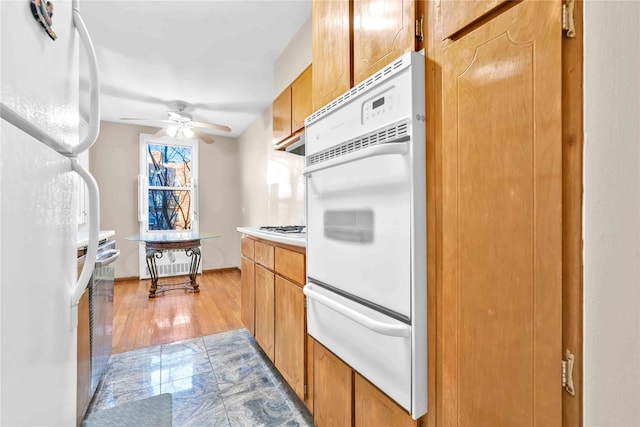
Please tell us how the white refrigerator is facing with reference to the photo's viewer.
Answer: facing to the right of the viewer

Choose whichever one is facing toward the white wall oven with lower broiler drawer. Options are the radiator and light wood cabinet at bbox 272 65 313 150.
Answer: the radiator

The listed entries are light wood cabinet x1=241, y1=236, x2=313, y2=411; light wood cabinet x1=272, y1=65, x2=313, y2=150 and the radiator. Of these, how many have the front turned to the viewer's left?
2

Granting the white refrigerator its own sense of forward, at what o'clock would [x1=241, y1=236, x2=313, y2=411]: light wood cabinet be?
The light wood cabinet is roughly at 11 o'clock from the white refrigerator.

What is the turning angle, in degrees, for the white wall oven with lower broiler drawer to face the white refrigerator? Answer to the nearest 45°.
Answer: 0° — it already faces it

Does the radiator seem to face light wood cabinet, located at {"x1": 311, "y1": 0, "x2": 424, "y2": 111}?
yes

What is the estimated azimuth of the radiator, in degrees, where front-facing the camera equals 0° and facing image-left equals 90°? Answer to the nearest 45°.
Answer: approximately 0°

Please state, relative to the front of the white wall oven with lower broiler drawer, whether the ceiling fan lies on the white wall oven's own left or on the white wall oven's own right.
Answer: on the white wall oven's own right

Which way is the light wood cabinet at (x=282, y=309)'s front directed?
to the viewer's left

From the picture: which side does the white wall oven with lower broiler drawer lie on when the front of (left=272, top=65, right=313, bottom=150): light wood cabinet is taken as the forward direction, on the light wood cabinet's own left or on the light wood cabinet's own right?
on the light wood cabinet's own left

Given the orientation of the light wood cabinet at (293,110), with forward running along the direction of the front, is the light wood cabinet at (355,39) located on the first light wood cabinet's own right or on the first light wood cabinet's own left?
on the first light wood cabinet's own left

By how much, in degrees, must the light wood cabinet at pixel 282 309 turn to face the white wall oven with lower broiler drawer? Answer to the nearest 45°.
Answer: approximately 90° to its left

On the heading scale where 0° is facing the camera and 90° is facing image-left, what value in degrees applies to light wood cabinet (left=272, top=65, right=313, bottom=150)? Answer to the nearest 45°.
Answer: approximately 90°
